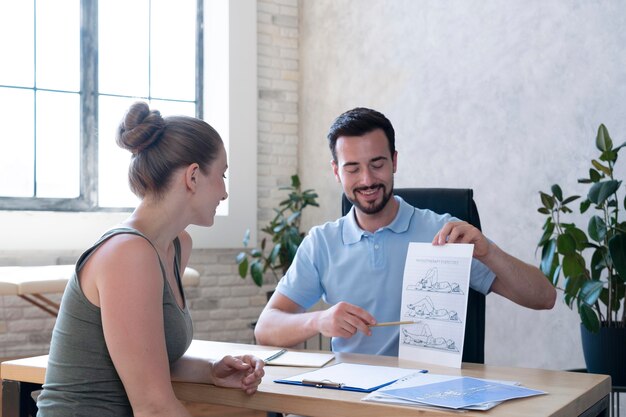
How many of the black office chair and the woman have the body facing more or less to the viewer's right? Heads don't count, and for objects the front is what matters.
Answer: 1

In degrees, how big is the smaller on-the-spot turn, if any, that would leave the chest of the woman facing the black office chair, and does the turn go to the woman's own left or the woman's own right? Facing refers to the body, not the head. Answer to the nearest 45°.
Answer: approximately 45° to the woman's own left

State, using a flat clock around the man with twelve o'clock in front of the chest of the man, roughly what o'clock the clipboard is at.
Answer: The clipboard is roughly at 12 o'clock from the man.

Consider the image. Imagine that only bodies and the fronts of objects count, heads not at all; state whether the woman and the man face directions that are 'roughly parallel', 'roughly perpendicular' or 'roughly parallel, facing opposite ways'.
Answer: roughly perpendicular

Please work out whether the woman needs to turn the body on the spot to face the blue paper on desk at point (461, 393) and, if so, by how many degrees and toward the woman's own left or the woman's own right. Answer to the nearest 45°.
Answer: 0° — they already face it

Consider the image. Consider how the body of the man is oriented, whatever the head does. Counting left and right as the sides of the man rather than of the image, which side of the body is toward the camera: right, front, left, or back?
front

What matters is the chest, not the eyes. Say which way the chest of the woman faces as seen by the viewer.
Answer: to the viewer's right

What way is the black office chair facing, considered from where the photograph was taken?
facing the viewer

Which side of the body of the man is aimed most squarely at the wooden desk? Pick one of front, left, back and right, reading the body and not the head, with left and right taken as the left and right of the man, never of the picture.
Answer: front

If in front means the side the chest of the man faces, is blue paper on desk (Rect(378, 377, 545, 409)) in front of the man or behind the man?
in front

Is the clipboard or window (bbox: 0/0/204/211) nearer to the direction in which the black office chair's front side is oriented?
the clipboard

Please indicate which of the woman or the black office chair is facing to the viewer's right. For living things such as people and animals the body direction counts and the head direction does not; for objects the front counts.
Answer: the woman
